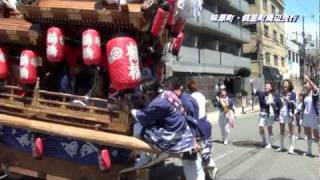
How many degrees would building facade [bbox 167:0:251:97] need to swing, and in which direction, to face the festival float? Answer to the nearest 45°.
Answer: approximately 45° to its right

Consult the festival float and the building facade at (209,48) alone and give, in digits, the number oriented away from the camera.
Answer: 0
